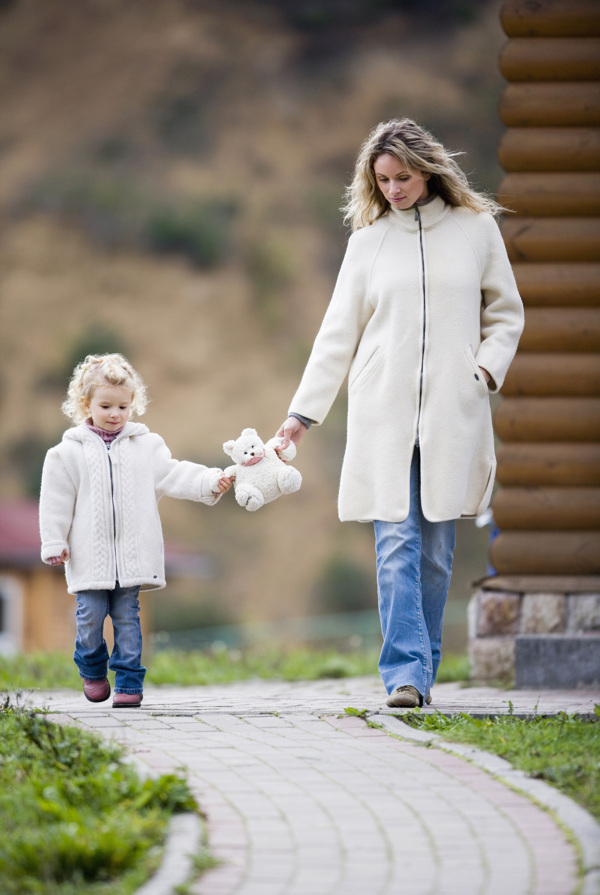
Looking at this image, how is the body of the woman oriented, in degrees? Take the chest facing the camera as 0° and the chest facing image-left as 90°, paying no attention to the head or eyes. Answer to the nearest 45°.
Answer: approximately 0°

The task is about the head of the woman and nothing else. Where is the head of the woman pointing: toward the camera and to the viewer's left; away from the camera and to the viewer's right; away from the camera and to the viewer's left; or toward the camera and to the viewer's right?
toward the camera and to the viewer's left

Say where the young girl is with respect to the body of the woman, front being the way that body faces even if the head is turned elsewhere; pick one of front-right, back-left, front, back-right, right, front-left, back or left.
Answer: right

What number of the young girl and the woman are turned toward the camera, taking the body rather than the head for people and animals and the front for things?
2

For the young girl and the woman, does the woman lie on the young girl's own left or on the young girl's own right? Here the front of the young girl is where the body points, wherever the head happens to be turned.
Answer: on the young girl's own left
